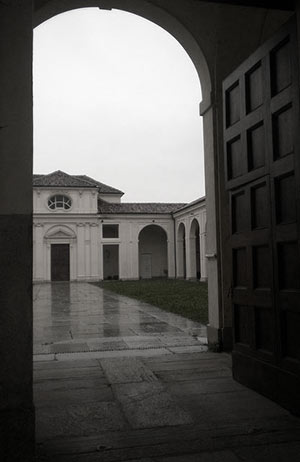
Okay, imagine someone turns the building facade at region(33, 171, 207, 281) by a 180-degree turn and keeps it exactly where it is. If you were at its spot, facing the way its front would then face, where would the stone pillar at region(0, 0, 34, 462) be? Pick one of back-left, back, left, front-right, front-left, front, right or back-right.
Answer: back

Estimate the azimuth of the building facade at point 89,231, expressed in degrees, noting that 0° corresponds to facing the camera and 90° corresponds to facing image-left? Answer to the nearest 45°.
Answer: approximately 0°

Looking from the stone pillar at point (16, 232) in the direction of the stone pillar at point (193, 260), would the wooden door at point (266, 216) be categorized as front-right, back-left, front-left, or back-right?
front-right

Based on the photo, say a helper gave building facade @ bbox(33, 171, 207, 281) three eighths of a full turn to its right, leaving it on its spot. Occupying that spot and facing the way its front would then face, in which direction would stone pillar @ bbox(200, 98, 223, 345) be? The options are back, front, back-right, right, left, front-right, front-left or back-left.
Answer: back-left

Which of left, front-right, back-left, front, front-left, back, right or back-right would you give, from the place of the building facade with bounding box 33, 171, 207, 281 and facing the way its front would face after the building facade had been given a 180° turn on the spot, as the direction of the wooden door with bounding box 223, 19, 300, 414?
back

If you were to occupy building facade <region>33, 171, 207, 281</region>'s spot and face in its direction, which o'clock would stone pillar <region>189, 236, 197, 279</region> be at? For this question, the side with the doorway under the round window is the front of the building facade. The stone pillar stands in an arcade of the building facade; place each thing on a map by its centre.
The stone pillar is roughly at 10 o'clock from the building facade.
